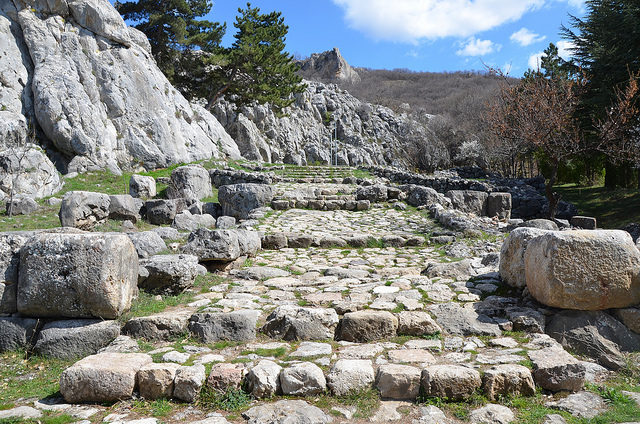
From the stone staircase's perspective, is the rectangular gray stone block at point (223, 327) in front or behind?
in front

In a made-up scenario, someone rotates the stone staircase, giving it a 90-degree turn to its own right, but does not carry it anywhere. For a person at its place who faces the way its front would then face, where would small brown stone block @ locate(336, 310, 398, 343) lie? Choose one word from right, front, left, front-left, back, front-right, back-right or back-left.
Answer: left

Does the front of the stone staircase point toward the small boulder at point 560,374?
yes

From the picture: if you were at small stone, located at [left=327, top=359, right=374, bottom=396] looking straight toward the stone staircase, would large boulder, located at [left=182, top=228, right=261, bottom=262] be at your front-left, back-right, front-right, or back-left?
front-left

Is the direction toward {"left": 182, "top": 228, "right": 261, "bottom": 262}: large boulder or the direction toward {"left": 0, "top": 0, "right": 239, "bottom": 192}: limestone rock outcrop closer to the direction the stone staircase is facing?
the large boulder

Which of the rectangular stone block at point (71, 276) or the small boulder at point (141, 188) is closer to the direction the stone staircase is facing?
the rectangular stone block

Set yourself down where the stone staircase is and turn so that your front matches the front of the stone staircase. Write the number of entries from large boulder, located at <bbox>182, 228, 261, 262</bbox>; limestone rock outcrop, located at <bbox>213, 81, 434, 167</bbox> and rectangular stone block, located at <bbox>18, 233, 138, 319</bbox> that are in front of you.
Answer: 2

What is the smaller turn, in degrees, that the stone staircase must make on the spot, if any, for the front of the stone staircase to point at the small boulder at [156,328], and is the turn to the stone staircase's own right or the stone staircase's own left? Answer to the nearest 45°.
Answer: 0° — it already faces it

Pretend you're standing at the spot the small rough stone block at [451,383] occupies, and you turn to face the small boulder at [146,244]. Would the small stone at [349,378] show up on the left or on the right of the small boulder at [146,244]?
left

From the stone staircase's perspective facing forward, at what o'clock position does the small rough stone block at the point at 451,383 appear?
The small rough stone block is roughly at 12 o'clock from the stone staircase.

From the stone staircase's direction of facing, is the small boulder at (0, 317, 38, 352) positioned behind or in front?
in front

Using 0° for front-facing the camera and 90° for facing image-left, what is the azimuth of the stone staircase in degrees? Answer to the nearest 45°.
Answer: approximately 0°

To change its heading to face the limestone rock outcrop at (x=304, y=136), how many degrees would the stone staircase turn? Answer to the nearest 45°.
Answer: approximately 180°

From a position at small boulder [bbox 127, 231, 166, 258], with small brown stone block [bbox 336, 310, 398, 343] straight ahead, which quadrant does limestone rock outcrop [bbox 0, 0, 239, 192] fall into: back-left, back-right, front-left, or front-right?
back-left

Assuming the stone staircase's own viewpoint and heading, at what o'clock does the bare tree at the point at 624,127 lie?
The bare tree is roughly at 10 o'clock from the stone staircase.
